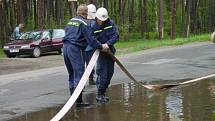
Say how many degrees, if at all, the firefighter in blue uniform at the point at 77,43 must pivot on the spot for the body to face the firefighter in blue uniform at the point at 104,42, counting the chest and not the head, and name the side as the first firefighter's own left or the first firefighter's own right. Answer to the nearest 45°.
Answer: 0° — they already face them

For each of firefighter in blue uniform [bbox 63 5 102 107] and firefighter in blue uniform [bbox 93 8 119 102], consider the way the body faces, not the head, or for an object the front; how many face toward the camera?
1

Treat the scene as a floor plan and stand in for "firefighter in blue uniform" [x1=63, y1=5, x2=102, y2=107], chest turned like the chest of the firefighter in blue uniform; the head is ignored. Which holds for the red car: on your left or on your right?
on your left

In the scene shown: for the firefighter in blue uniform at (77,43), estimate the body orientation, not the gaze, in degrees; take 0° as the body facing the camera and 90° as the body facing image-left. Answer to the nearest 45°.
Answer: approximately 225°

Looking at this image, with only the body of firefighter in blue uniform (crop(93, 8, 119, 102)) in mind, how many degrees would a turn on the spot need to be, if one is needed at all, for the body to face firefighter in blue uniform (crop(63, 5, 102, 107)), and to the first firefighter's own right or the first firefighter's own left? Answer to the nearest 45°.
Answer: approximately 45° to the first firefighter's own right

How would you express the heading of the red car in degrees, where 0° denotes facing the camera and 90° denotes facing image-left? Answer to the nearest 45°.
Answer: approximately 45°

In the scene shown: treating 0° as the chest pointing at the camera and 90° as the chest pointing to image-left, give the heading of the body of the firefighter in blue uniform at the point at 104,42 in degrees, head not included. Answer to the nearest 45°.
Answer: approximately 0°

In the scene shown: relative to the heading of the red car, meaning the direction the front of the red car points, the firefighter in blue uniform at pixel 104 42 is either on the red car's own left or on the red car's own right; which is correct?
on the red car's own left

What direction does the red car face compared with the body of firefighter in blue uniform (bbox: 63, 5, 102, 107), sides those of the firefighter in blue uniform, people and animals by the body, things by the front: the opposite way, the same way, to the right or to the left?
the opposite way

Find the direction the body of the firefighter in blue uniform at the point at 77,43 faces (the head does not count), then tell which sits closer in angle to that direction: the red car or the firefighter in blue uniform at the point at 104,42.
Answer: the firefighter in blue uniform
